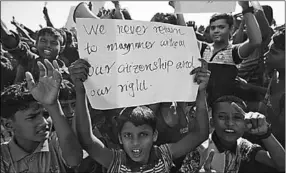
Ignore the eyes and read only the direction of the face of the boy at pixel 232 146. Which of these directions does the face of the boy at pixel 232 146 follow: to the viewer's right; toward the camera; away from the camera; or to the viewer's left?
toward the camera

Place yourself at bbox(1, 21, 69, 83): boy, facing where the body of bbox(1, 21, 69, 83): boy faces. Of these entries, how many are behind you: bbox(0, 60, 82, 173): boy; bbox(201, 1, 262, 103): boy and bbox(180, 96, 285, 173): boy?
0

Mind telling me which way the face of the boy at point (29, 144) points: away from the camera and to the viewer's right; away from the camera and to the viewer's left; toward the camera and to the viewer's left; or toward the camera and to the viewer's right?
toward the camera and to the viewer's right

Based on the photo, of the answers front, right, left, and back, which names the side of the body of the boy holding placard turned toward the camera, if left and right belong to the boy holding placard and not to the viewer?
front

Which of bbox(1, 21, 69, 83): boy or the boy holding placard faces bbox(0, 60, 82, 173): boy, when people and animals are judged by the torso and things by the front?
bbox(1, 21, 69, 83): boy

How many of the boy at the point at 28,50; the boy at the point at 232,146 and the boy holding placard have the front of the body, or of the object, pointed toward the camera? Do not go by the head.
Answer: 3

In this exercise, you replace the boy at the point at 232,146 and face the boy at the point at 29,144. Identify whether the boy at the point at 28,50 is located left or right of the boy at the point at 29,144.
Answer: right

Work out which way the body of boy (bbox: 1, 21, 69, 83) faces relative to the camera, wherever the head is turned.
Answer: toward the camera

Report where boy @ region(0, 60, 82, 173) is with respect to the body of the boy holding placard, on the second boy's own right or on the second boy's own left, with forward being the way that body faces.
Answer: on the second boy's own right

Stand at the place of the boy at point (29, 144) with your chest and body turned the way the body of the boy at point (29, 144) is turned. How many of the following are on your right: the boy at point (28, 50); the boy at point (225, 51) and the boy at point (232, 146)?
0

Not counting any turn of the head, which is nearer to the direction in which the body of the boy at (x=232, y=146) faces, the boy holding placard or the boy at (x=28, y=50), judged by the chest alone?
the boy holding placard

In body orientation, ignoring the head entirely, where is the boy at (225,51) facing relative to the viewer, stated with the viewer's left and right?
facing the viewer and to the left of the viewer

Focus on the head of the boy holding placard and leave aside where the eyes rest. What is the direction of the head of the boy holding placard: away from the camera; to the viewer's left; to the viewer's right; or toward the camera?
toward the camera

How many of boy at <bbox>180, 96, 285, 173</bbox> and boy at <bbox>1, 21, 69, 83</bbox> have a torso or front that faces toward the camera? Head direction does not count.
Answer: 2

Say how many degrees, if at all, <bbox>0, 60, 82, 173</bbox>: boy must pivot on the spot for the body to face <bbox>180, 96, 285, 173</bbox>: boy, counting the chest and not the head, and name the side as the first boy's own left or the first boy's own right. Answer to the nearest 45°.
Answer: approximately 45° to the first boy's own left

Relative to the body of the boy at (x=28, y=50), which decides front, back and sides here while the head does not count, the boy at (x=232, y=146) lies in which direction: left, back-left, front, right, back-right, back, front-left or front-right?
front-left

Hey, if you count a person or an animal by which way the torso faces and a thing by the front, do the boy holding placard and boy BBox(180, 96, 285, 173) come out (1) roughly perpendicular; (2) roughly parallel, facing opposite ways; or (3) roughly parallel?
roughly parallel
